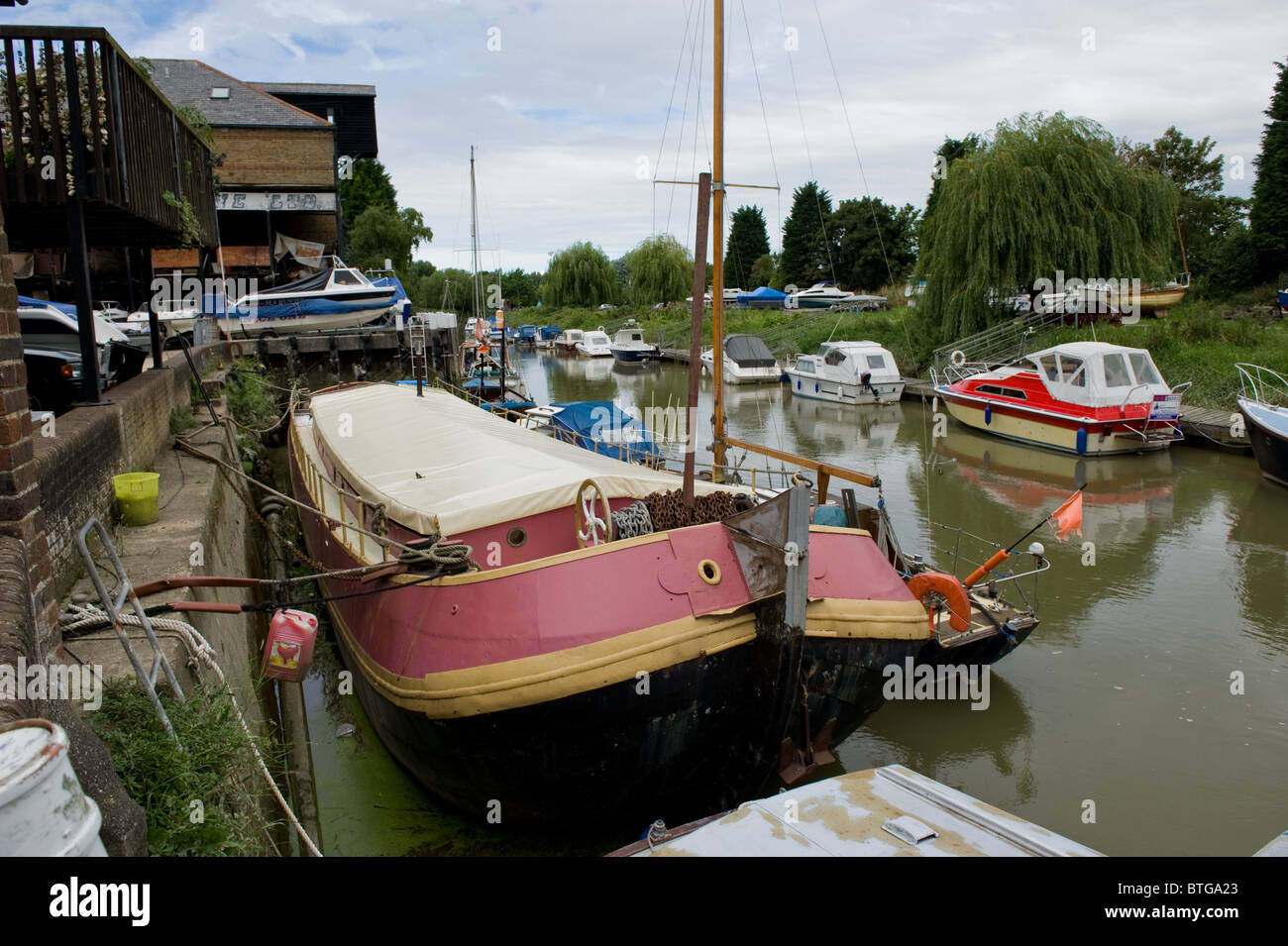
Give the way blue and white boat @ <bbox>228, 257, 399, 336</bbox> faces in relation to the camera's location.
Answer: facing to the right of the viewer

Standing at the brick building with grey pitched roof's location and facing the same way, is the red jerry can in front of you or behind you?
in front

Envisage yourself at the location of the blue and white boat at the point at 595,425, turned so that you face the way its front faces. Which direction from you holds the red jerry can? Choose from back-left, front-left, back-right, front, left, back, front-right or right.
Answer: back-left

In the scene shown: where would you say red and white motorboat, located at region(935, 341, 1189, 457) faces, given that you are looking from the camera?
facing away from the viewer and to the left of the viewer

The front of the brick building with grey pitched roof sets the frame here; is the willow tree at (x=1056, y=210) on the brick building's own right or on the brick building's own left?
on the brick building's own left

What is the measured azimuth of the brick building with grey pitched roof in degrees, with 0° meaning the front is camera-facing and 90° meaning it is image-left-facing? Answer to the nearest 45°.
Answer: approximately 0°

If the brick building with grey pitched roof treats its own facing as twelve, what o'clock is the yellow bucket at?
The yellow bucket is roughly at 12 o'clock from the brick building with grey pitched roof.

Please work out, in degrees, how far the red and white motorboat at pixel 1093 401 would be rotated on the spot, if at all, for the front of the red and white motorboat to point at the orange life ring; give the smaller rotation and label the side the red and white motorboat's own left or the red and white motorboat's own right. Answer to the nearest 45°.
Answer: approximately 135° to the red and white motorboat's own left
